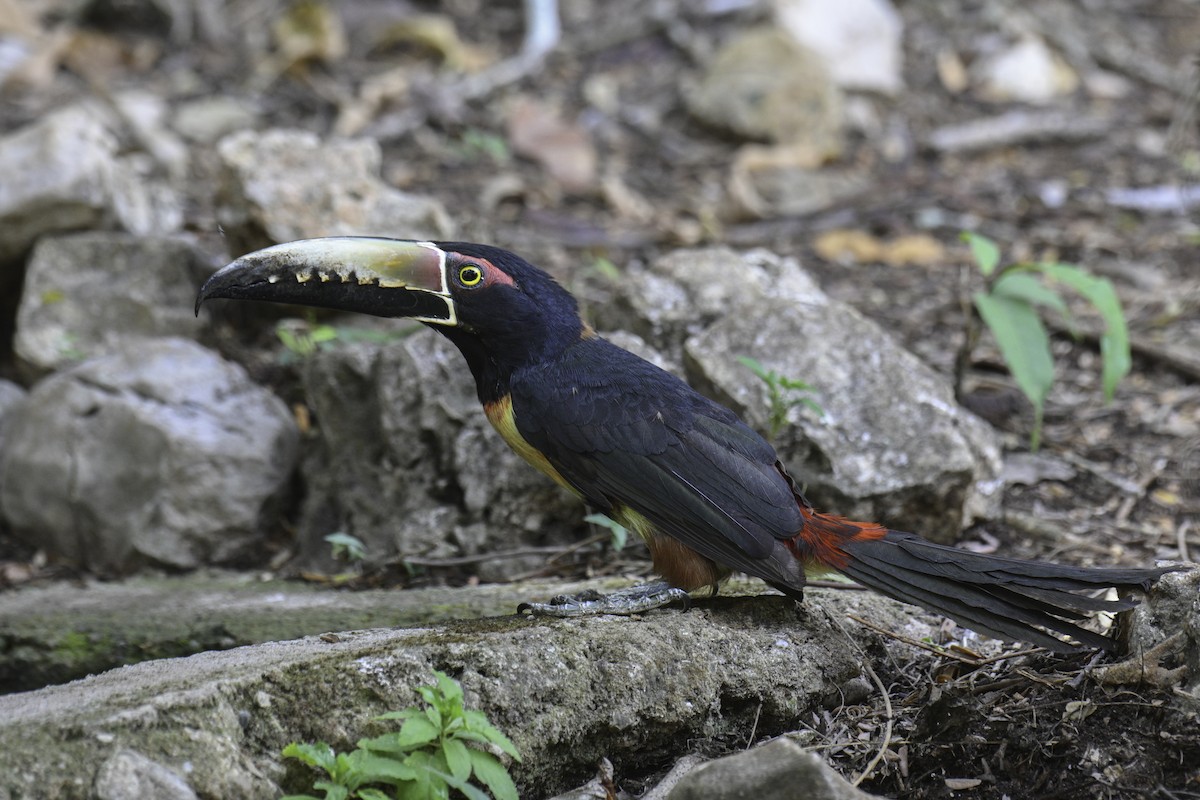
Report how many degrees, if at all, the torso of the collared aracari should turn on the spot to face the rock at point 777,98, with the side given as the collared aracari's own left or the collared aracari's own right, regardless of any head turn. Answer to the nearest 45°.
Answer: approximately 90° to the collared aracari's own right

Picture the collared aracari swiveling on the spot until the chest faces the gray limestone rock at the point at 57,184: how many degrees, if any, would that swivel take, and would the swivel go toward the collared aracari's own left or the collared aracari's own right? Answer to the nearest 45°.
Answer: approximately 45° to the collared aracari's own right

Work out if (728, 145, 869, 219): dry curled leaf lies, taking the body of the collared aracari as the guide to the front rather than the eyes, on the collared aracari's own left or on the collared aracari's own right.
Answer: on the collared aracari's own right

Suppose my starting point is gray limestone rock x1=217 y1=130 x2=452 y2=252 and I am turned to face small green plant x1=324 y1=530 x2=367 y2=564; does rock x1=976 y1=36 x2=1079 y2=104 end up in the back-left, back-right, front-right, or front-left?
back-left

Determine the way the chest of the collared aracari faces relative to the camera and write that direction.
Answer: to the viewer's left

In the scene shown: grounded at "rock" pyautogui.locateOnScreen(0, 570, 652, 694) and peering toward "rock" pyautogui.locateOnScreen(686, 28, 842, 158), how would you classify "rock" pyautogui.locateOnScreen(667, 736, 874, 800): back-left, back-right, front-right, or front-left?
back-right
